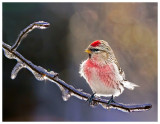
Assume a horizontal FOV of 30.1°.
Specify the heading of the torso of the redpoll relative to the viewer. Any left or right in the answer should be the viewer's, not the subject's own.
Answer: facing the viewer and to the left of the viewer
